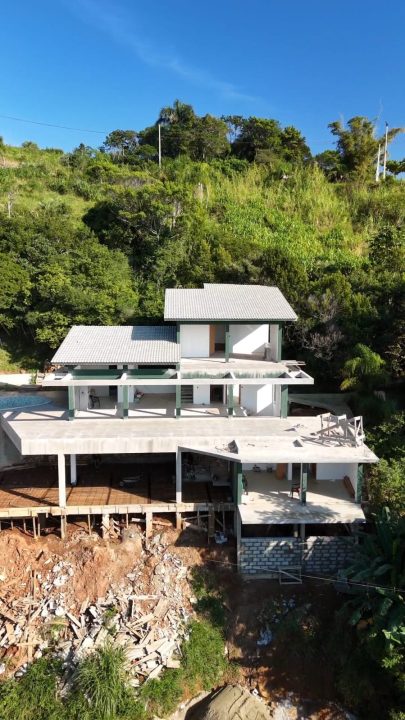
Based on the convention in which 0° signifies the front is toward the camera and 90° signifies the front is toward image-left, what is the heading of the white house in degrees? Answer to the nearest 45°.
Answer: approximately 0°

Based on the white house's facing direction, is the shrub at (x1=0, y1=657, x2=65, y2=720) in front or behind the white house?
in front

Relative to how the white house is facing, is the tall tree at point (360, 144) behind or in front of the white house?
behind

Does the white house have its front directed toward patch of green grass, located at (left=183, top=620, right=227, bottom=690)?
yes

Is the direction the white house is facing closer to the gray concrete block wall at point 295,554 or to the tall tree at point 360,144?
the gray concrete block wall
